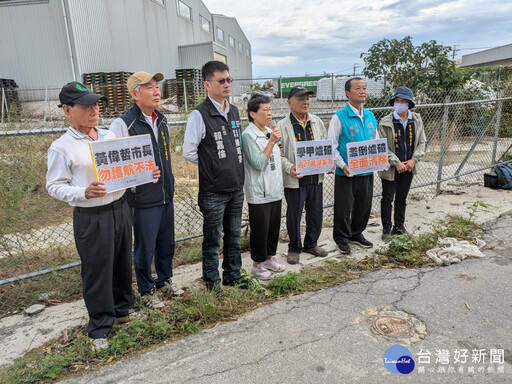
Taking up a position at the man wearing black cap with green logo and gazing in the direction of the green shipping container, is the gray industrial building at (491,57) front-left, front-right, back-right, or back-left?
front-right

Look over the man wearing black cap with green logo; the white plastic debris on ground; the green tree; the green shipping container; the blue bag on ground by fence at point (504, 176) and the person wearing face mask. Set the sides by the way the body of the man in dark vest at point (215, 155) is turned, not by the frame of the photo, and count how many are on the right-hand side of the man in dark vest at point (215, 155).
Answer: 1

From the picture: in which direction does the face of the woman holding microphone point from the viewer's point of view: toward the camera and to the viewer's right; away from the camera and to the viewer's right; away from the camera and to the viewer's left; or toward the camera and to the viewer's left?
toward the camera and to the viewer's right

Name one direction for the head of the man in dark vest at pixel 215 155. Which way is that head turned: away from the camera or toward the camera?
toward the camera

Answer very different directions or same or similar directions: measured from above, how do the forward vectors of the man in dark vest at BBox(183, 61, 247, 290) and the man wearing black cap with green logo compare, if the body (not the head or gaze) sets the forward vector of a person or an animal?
same or similar directions

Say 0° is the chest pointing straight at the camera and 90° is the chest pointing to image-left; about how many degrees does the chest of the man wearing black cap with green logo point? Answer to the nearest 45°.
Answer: approximately 315°

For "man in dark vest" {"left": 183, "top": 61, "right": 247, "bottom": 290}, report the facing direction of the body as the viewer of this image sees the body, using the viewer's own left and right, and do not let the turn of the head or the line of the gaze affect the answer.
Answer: facing the viewer and to the right of the viewer

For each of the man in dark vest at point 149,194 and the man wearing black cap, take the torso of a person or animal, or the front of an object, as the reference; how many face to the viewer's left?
0

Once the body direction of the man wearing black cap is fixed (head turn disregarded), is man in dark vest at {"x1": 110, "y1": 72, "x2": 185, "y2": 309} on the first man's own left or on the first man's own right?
on the first man's own right

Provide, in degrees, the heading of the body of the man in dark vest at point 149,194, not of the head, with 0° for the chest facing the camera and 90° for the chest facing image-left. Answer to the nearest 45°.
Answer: approximately 315°

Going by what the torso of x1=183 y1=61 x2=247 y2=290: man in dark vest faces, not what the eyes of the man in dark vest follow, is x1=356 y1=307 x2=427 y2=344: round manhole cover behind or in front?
in front

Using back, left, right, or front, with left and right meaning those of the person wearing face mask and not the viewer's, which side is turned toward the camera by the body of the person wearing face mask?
front

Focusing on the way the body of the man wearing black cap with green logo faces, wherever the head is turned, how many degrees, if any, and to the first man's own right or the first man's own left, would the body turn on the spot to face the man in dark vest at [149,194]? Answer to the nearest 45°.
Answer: approximately 90° to the first man's own left
